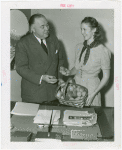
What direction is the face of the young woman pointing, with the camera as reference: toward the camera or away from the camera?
toward the camera

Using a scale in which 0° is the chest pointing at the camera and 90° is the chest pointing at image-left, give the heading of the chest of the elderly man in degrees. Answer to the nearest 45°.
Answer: approximately 315°

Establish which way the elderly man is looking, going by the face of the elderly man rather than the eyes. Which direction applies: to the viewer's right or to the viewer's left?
to the viewer's right

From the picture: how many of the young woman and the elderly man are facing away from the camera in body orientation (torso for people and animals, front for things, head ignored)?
0

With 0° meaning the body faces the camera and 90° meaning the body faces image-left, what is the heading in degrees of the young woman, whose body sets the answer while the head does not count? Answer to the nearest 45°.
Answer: approximately 45°
